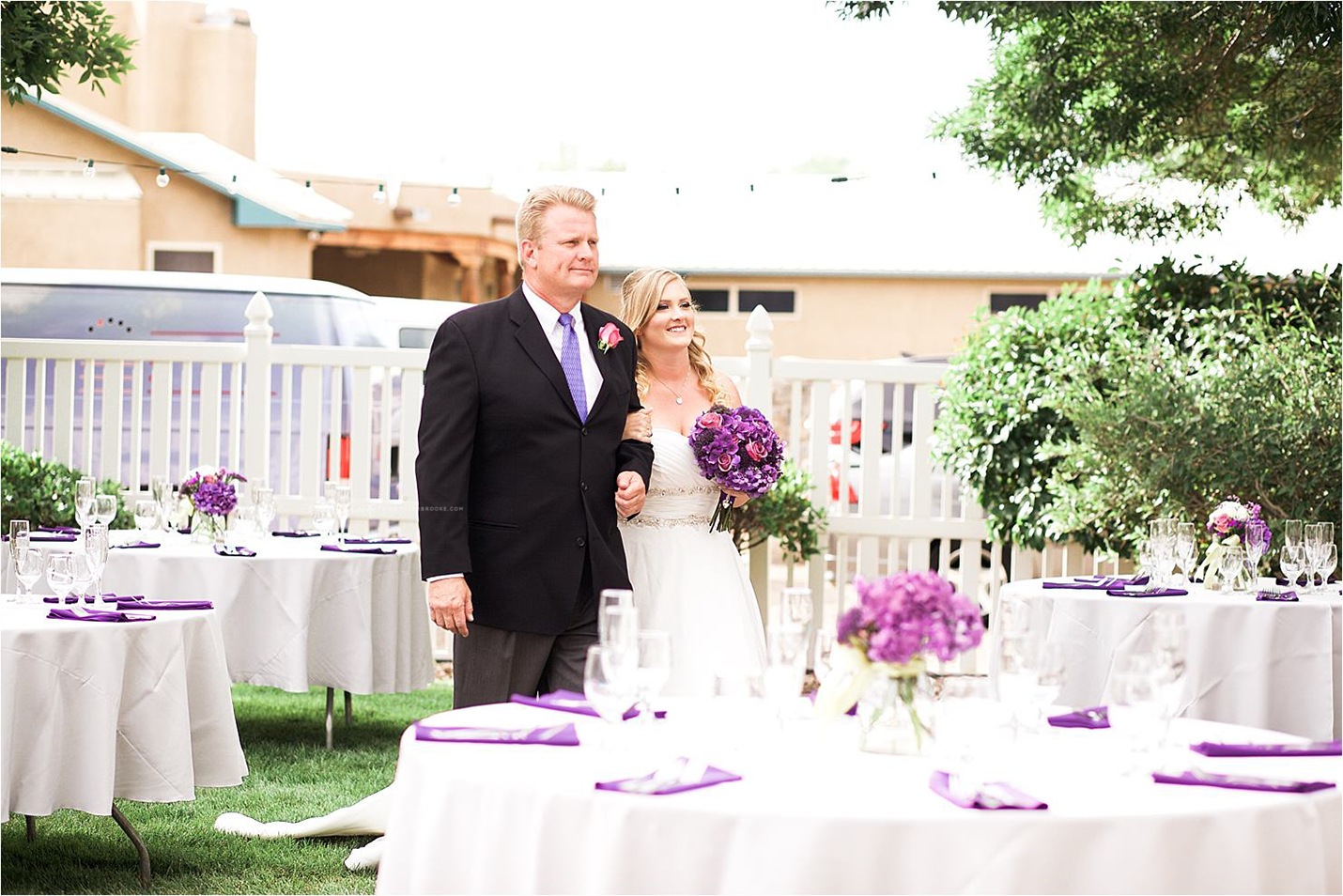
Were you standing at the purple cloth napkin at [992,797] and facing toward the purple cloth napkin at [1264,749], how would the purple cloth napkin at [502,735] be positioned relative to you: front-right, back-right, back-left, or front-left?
back-left

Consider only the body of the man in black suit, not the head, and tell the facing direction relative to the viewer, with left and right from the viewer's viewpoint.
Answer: facing the viewer and to the right of the viewer

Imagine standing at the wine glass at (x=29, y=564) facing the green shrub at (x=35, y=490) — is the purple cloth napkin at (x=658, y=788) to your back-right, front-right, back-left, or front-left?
back-right

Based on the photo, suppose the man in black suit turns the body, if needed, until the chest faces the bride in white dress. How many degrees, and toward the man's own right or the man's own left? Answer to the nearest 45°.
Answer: approximately 90° to the man's own left

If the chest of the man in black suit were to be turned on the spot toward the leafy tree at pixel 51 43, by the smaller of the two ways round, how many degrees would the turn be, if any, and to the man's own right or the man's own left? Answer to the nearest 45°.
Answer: approximately 180°

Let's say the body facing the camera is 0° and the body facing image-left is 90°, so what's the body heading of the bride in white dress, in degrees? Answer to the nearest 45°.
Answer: approximately 315°

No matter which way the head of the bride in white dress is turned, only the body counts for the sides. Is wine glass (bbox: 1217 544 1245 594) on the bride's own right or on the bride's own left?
on the bride's own left

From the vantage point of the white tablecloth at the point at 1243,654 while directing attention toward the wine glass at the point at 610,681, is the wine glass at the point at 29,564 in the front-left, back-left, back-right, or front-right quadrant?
front-right

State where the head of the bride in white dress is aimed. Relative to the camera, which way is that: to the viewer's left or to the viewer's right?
to the viewer's right

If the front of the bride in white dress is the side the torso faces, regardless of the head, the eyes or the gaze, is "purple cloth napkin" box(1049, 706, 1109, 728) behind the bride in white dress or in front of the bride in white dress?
in front

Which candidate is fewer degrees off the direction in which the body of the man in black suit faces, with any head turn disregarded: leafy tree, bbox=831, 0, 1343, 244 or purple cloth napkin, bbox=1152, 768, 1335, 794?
the purple cloth napkin

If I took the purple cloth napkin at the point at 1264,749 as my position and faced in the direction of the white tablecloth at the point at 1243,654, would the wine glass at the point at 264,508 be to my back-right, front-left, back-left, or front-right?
front-left

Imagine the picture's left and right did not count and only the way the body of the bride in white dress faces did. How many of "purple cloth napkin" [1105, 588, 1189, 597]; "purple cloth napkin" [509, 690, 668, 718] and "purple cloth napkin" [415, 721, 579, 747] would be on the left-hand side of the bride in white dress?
1

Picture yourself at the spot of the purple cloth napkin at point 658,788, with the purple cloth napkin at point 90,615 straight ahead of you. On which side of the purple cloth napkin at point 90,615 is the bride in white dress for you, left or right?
right
